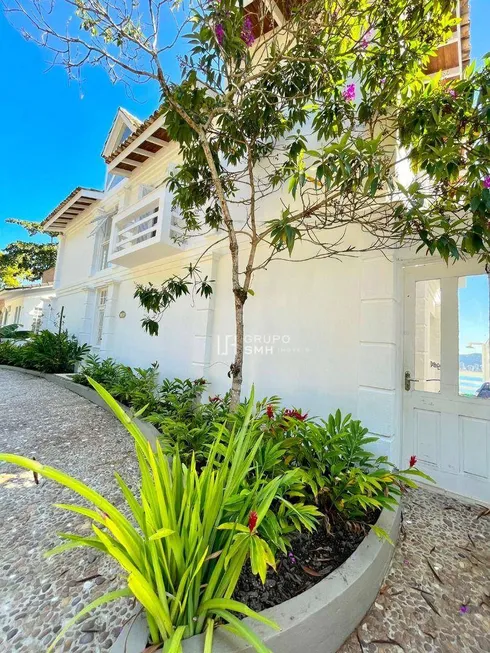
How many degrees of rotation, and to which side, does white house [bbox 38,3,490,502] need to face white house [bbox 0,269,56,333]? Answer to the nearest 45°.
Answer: approximately 90° to its right

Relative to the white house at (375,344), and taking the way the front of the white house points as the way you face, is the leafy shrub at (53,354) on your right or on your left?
on your right

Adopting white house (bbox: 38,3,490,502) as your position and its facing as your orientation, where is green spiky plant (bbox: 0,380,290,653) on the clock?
The green spiky plant is roughly at 12 o'clock from the white house.

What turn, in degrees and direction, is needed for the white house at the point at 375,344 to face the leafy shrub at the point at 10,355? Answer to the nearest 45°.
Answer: approximately 90° to its right

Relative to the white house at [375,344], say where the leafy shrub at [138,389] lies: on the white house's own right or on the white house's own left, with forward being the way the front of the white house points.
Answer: on the white house's own right

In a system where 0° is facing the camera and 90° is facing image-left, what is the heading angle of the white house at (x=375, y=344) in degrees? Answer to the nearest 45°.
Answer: approximately 45°
